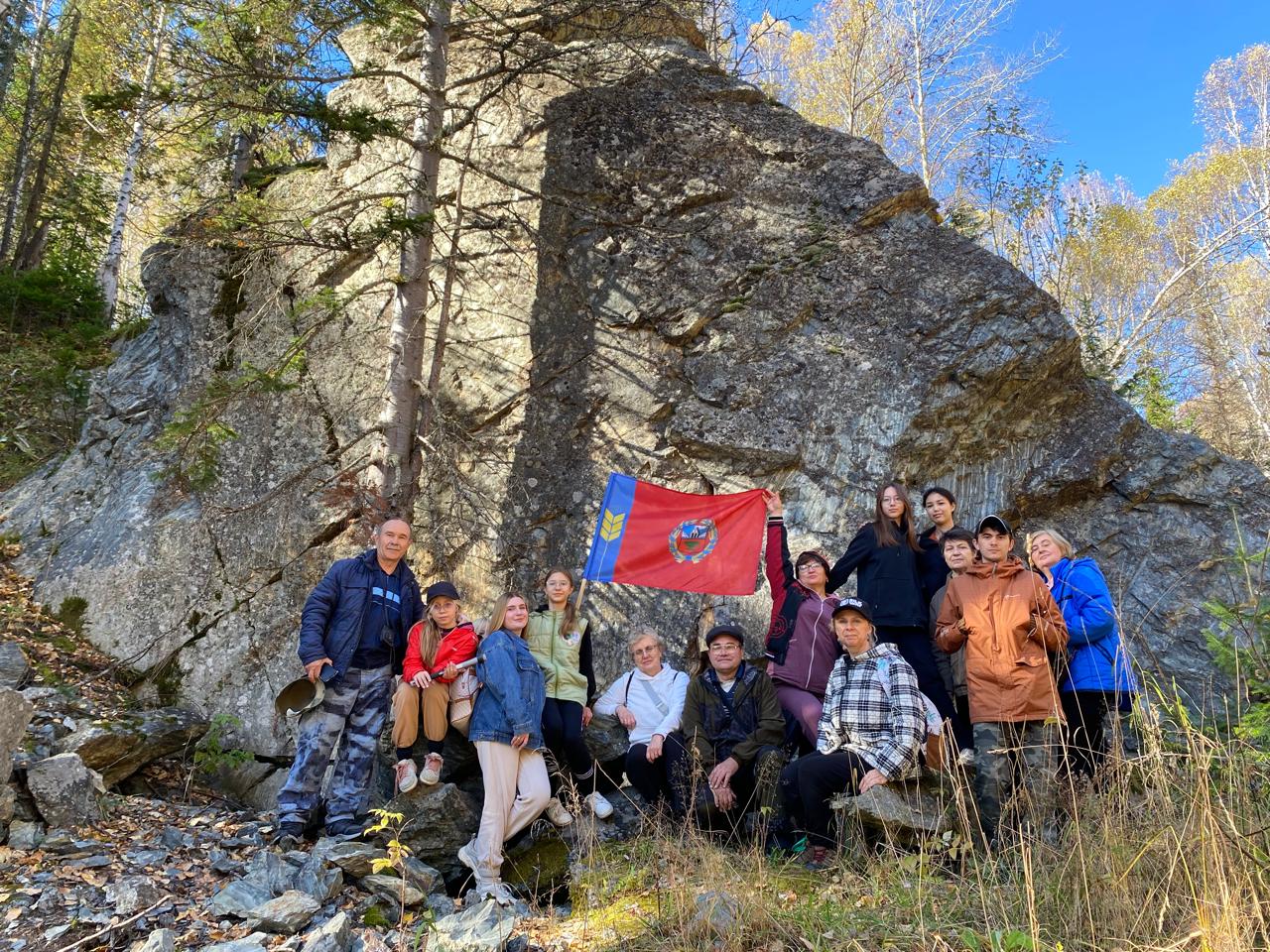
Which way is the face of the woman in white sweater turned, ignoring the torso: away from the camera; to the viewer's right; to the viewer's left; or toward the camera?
toward the camera

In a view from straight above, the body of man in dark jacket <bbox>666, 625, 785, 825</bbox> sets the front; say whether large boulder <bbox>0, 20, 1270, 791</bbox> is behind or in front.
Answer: behind

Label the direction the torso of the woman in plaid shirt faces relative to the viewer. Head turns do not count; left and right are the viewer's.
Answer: facing the viewer and to the left of the viewer

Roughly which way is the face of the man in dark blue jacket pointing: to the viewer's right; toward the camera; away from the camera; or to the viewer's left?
toward the camera

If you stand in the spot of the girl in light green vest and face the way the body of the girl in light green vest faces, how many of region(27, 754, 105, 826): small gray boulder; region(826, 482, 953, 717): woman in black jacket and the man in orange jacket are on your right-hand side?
1

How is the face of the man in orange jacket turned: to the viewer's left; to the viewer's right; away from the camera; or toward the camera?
toward the camera

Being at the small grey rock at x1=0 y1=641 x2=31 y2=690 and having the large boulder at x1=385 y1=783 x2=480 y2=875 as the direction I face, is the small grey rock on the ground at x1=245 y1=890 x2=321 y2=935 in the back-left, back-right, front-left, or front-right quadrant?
front-right

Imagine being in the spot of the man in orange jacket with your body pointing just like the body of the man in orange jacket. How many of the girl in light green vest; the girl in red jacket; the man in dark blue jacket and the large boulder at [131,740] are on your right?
4

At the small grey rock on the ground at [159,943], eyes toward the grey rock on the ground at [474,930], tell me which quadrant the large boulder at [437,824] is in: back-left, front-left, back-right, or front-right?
front-left

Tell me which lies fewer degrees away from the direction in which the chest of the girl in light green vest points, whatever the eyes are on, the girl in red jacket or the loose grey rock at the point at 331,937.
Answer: the loose grey rock

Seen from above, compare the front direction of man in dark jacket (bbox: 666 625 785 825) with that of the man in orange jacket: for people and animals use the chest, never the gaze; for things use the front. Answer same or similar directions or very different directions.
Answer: same or similar directions

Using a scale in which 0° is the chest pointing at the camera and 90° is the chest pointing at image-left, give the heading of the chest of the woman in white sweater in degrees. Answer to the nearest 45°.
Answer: approximately 0°

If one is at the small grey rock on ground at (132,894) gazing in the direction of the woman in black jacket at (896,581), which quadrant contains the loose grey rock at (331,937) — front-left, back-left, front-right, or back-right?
front-right

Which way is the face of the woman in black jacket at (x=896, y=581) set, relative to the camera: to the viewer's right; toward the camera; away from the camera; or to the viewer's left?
toward the camera

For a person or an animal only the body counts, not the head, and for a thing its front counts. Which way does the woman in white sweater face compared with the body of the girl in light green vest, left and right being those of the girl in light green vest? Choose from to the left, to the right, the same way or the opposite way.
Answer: the same way

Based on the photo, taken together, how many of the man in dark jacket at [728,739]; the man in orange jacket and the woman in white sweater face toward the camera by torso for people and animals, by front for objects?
3

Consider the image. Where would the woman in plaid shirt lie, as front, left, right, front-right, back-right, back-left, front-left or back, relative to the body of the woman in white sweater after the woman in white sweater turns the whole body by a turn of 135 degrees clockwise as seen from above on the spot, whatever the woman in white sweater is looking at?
back

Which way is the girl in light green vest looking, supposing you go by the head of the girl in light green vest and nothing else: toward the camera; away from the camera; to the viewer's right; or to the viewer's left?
toward the camera

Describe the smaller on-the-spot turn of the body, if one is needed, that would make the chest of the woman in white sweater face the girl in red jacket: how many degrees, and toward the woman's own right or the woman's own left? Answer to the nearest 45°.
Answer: approximately 90° to the woman's own right

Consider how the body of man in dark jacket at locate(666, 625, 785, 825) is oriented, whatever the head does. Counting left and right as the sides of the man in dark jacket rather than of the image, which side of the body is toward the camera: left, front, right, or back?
front

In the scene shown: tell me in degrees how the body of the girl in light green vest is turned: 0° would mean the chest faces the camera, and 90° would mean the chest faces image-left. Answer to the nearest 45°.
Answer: approximately 0°
